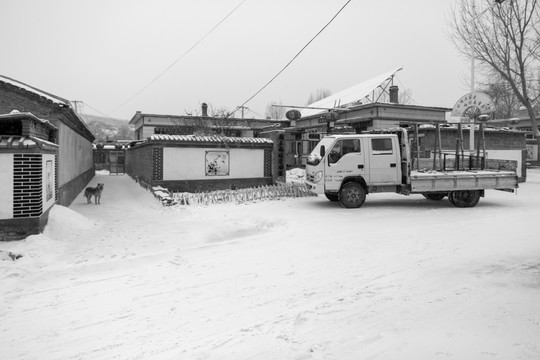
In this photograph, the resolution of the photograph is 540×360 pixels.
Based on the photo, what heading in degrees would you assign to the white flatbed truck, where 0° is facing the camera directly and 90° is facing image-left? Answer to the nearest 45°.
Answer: approximately 90°
